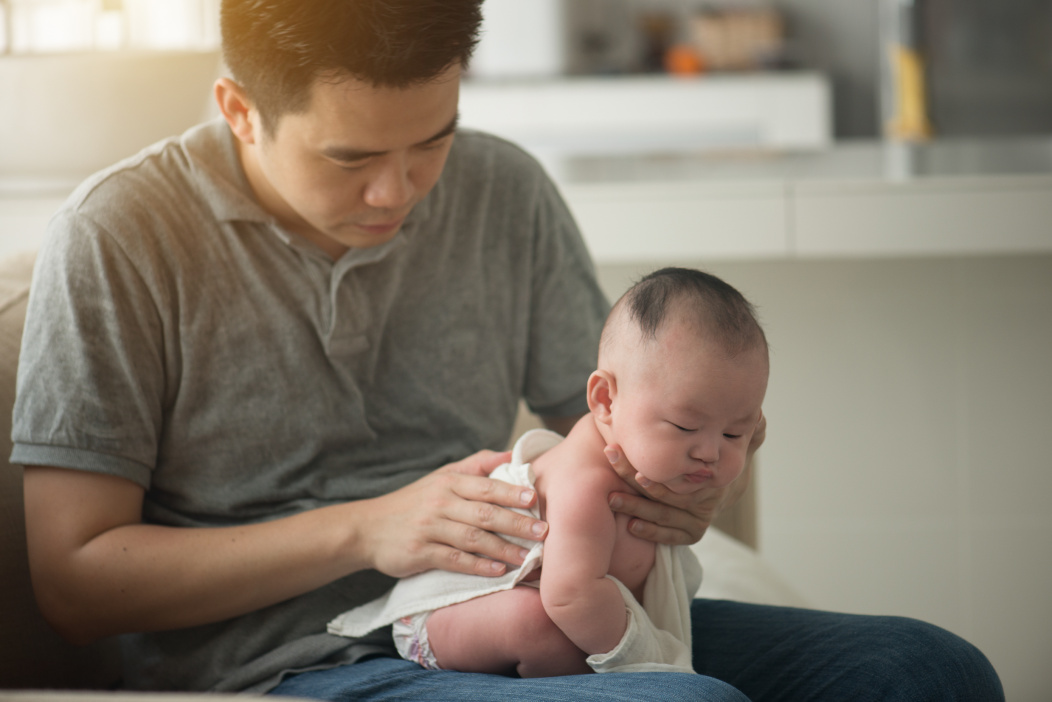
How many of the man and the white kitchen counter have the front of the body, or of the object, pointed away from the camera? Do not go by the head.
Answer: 0

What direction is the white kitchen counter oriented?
toward the camera

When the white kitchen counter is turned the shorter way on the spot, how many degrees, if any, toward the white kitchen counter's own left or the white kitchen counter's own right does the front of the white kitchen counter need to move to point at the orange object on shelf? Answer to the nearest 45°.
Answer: approximately 180°

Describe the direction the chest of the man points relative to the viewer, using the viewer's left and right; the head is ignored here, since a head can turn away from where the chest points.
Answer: facing the viewer and to the right of the viewer

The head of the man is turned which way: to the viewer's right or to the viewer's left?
to the viewer's right

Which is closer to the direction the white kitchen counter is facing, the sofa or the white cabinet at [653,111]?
the sofa

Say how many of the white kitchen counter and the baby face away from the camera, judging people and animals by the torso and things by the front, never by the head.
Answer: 0

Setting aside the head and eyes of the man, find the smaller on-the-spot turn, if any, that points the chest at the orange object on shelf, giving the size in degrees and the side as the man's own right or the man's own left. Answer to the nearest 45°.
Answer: approximately 135° to the man's own left

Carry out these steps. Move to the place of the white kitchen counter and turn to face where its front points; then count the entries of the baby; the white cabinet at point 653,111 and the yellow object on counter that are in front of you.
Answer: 1

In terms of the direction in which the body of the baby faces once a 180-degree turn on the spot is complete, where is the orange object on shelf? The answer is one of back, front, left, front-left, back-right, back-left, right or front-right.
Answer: front-right
